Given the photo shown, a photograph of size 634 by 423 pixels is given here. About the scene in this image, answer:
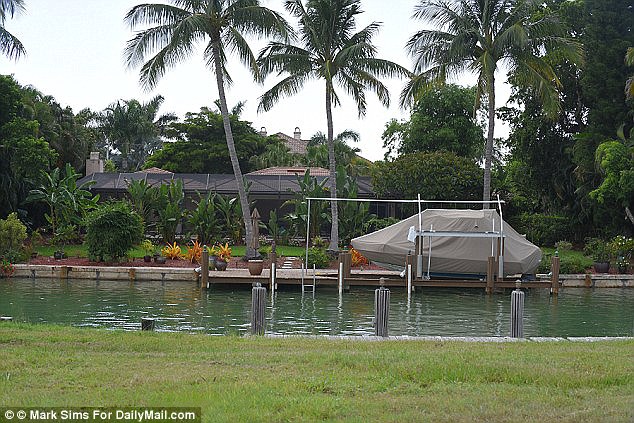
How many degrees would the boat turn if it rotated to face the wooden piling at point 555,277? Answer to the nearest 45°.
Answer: approximately 180°

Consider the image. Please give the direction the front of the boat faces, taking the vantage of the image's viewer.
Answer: facing to the left of the viewer

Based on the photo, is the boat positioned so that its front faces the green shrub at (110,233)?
yes

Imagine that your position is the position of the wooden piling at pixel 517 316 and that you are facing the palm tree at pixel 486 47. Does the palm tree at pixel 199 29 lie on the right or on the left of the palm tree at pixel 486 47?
left

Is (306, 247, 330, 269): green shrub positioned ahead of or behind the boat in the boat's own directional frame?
ahead

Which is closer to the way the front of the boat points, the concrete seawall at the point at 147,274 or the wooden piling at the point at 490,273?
the concrete seawall

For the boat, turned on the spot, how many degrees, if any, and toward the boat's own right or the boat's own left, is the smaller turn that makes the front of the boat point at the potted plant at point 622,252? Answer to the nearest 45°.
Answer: approximately 135° to the boat's own right

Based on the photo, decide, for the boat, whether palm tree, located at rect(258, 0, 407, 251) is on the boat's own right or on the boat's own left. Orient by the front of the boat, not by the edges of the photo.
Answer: on the boat's own right

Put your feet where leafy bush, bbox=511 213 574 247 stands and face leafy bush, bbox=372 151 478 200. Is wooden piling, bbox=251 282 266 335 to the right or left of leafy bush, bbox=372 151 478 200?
left

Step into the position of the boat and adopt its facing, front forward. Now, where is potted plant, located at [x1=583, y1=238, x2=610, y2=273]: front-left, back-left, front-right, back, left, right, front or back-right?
back-right
